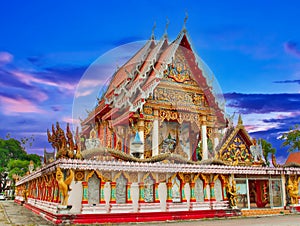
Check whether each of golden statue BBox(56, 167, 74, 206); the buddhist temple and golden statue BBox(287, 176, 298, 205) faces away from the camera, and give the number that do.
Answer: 0

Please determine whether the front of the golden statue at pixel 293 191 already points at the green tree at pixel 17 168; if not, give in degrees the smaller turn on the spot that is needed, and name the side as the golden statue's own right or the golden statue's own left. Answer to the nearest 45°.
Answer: approximately 135° to the golden statue's own right

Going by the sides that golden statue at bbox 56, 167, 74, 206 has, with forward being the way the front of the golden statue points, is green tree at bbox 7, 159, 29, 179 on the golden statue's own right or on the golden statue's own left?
on the golden statue's own right

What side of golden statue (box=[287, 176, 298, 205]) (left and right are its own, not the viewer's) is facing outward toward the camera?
front

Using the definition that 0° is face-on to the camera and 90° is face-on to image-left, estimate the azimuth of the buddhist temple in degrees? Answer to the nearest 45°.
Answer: approximately 315°

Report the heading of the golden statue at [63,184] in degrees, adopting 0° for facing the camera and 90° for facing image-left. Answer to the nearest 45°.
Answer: approximately 45°

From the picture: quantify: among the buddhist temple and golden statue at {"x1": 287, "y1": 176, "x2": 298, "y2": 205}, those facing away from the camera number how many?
0

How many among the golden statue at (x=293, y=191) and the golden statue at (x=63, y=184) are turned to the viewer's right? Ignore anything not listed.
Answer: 0

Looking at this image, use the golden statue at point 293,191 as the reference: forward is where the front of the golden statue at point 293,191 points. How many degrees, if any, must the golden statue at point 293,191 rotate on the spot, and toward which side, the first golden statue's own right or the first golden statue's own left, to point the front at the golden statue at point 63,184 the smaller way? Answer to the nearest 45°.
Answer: approximately 45° to the first golden statue's own right
